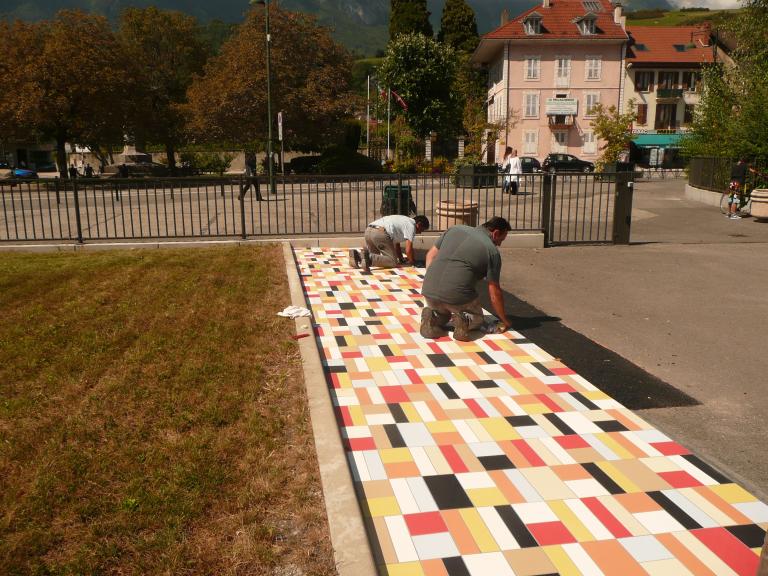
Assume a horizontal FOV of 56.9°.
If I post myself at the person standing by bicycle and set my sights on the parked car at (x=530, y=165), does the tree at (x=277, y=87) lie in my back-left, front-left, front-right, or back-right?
front-left

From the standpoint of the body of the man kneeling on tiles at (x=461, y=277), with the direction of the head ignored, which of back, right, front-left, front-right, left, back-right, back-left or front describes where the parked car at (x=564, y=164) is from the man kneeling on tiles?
front-left

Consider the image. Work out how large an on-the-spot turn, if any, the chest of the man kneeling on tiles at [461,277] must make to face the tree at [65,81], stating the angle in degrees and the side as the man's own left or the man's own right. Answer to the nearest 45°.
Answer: approximately 90° to the man's own left

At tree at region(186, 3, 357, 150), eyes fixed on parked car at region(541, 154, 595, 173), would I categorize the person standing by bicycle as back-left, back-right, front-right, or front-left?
front-right

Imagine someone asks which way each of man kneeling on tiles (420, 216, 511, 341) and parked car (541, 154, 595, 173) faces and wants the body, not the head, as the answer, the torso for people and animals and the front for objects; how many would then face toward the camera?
0

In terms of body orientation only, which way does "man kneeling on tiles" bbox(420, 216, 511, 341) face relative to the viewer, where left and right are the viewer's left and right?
facing away from the viewer and to the right of the viewer
